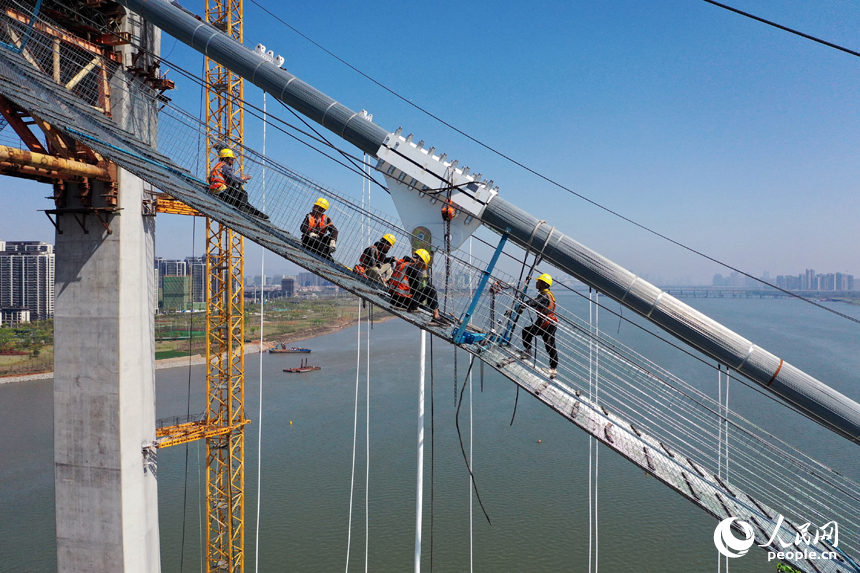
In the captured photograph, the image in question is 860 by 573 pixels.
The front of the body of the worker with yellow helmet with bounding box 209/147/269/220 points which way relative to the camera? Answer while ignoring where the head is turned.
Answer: to the viewer's right

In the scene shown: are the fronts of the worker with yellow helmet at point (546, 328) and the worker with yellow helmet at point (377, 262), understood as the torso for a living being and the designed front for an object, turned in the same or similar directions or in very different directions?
very different directions

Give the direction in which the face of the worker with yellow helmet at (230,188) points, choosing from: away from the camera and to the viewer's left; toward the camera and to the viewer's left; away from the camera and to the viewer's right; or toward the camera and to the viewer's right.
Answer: toward the camera and to the viewer's right

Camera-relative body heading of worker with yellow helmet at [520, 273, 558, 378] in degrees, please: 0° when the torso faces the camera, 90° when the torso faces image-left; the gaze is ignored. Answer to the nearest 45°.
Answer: approximately 90°

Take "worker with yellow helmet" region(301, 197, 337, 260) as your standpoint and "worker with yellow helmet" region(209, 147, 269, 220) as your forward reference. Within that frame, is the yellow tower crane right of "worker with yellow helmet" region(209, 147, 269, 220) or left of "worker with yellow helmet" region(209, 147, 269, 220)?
right

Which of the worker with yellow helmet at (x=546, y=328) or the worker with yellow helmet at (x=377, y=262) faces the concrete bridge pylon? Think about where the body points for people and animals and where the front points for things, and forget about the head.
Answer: the worker with yellow helmet at (x=546, y=328)

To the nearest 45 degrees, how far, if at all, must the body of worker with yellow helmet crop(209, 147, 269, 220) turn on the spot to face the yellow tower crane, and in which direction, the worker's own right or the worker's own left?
approximately 90° to the worker's own left

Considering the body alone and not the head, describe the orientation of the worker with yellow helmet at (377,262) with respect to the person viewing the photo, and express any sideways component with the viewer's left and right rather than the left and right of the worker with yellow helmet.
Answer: facing to the right of the viewer
